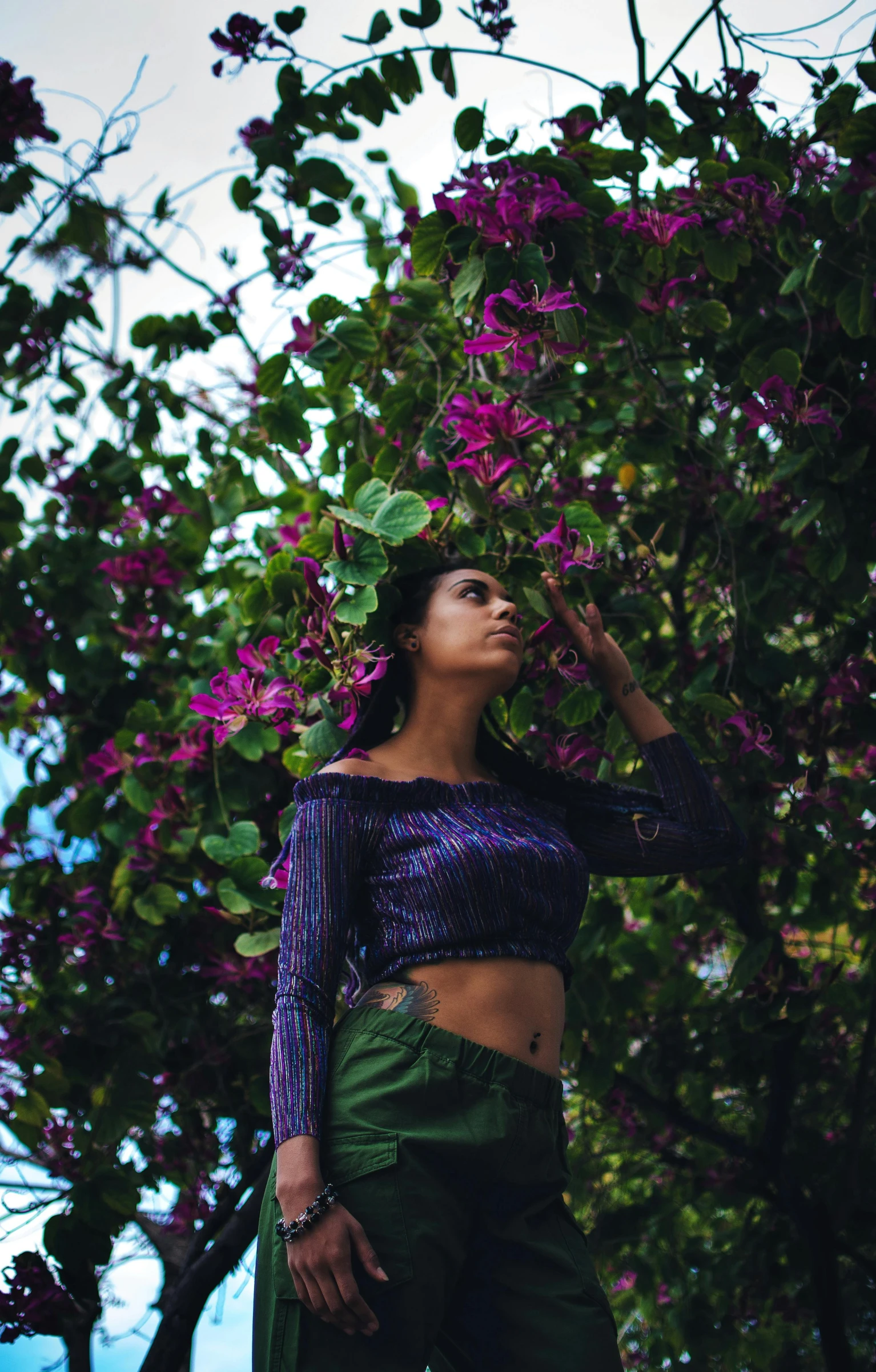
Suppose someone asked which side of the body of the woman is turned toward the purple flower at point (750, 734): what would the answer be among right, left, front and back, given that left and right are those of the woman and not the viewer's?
left

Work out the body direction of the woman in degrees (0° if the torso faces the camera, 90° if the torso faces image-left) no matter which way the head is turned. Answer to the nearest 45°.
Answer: approximately 315°
